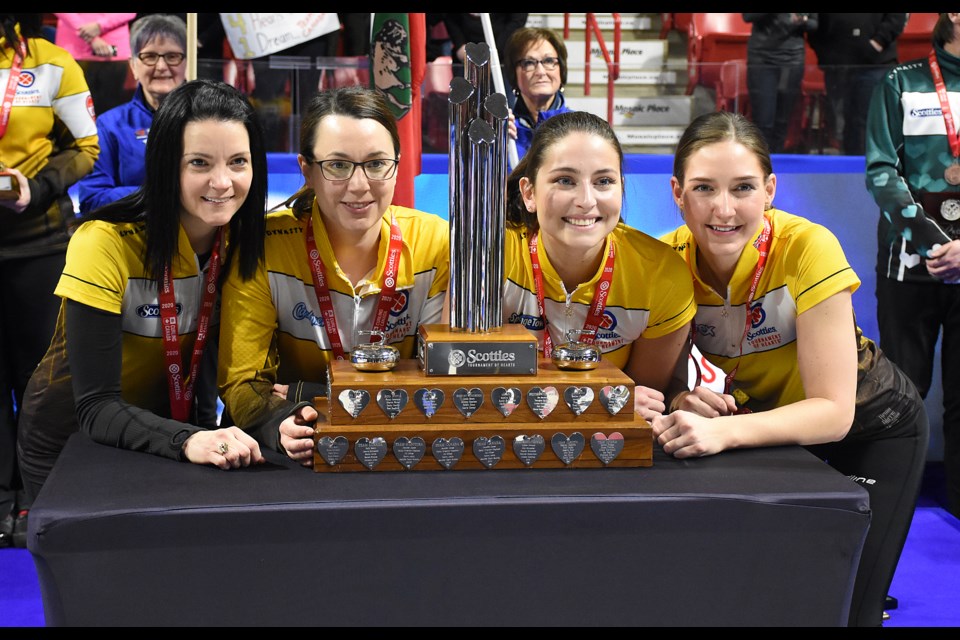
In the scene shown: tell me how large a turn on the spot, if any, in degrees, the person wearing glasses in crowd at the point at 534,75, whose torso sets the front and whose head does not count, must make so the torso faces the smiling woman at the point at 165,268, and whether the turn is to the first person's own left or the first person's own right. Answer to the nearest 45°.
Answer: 0° — they already face them

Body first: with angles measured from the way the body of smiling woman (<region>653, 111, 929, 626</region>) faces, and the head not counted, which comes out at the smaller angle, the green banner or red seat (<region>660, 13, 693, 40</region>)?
the green banner

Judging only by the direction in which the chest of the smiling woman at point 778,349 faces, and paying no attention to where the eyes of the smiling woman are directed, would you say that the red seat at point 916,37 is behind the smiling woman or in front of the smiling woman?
behind

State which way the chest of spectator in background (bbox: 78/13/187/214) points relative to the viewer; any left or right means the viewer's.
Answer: facing the viewer

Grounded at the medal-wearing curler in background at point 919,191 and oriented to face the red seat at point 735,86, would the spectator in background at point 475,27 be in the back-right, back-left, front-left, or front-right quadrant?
front-left

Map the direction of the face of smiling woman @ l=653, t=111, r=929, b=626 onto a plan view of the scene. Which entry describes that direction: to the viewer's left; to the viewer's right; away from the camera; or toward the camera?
toward the camera

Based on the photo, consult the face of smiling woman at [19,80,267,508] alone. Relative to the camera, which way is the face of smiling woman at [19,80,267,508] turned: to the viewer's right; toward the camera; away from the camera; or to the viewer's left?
toward the camera

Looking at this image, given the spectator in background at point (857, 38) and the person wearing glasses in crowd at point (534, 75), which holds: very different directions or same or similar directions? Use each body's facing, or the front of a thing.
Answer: same or similar directions

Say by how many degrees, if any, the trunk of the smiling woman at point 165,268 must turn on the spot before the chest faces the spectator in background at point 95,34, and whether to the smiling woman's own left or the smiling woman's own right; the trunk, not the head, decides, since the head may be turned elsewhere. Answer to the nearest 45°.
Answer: approximately 135° to the smiling woman's own left

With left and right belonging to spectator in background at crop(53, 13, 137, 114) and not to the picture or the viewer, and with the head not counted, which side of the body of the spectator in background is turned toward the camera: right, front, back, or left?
front

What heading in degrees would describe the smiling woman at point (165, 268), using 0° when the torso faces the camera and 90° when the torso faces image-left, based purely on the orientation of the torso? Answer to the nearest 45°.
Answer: approximately 315°

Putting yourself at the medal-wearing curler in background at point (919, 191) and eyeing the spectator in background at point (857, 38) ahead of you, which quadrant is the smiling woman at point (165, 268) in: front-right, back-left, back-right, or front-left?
back-left

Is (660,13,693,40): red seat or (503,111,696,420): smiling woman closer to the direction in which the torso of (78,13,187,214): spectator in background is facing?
the smiling woman

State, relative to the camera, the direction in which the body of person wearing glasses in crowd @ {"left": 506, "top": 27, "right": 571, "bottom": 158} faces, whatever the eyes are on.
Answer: toward the camera

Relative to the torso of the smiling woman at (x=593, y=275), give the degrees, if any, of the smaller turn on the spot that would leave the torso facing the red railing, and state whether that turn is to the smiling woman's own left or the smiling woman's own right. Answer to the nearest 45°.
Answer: approximately 180°
